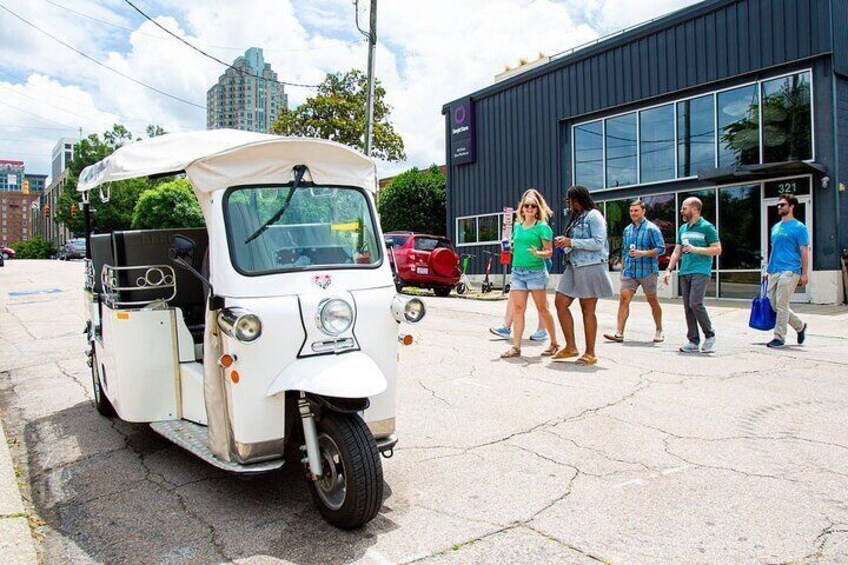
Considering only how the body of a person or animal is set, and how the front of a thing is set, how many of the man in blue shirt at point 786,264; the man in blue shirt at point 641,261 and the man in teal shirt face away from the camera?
0

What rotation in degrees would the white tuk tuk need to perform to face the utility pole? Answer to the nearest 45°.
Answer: approximately 135° to its left

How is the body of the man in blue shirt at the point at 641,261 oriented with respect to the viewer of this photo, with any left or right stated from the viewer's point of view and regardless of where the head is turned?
facing the viewer and to the left of the viewer

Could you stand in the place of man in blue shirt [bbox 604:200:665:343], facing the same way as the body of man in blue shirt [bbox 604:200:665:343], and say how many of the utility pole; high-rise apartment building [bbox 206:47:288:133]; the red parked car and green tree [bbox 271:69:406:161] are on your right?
4

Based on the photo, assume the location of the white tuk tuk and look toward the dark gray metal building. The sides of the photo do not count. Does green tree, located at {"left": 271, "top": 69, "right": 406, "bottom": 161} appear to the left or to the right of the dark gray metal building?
left

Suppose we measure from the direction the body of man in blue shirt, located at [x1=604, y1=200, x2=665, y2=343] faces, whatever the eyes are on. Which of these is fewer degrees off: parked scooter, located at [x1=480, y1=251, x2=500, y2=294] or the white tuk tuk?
the white tuk tuk

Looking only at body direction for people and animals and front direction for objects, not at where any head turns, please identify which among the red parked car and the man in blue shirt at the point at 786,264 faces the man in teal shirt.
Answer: the man in blue shirt

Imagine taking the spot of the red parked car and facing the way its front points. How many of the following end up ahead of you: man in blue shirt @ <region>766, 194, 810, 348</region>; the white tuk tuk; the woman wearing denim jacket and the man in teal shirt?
0

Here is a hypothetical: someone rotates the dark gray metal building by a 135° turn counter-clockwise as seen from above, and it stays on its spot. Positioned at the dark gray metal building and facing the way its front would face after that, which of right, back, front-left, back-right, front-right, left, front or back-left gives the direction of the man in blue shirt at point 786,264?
right

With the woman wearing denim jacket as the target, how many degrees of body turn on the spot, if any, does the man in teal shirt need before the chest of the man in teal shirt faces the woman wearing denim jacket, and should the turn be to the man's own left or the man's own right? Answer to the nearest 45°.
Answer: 0° — they already face them

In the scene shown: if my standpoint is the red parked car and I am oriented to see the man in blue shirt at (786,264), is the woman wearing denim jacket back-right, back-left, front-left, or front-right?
front-right

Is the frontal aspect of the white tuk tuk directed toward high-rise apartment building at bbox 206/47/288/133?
no

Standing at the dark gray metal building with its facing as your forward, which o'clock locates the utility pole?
The utility pole is roughly at 2 o'clock from the dark gray metal building.

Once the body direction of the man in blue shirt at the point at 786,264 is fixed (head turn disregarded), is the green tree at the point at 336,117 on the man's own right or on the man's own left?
on the man's own right

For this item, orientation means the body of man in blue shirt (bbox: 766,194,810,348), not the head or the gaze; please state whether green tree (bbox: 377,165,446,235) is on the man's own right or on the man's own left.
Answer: on the man's own right

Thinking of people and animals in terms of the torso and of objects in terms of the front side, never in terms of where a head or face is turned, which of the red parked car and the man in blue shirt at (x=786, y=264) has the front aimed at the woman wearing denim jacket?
the man in blue shirt

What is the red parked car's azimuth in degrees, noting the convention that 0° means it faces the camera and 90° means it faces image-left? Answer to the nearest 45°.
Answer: approximately 135°

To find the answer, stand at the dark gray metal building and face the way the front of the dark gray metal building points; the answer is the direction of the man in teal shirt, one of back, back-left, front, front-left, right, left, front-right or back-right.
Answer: front-left

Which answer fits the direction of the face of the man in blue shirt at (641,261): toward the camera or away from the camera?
toward the camera

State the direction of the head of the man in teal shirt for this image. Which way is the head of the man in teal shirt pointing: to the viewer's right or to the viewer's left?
to the viewer's left
